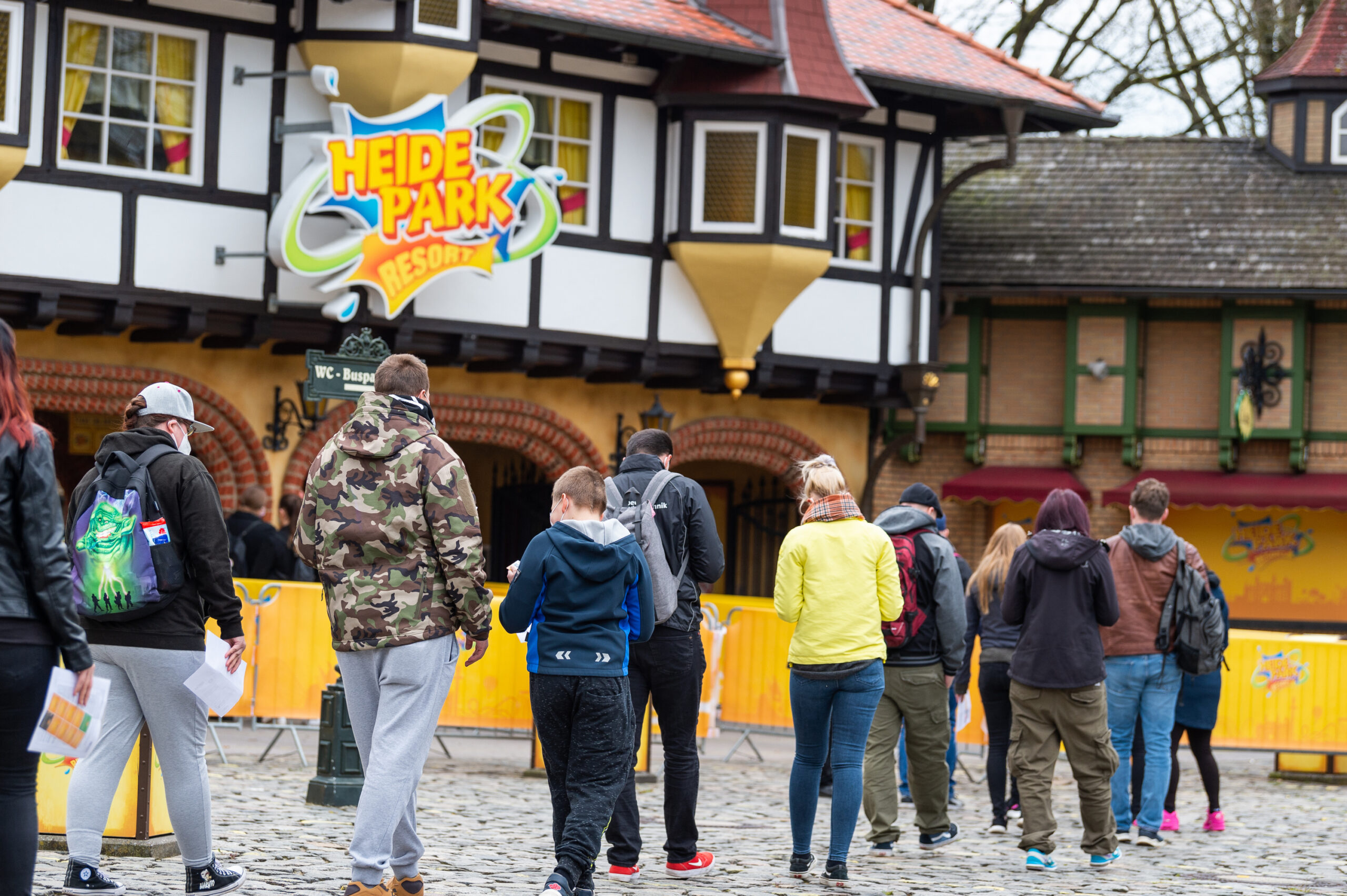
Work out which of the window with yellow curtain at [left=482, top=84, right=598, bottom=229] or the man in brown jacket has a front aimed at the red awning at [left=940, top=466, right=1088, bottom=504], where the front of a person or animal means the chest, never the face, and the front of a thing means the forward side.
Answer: the man in brown jacket

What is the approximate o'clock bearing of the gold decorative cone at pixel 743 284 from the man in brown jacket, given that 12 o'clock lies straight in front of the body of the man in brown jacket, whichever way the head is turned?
The gold decorative cone is roughly at 11 o'clock from the man in brown jacket.

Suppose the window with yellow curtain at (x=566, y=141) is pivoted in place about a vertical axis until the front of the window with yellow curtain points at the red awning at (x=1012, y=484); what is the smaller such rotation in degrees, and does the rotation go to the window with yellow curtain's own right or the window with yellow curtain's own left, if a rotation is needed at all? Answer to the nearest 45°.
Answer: approximately 135° to the window with yellow curtain's own left

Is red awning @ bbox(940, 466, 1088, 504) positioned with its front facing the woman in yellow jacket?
yes

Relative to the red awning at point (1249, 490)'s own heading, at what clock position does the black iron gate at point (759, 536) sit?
The black iron gate is roughly at 3 o'clock from the red awning.

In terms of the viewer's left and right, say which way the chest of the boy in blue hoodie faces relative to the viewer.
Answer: facing away from the viewer

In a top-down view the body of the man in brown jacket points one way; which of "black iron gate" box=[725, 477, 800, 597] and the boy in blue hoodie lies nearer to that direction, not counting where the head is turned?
the black iron gate

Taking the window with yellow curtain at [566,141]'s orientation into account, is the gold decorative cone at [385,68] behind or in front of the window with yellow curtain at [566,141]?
in front

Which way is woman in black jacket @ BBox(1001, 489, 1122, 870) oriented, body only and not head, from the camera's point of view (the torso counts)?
away from the camera

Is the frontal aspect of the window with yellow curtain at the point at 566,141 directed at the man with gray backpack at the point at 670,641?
yes

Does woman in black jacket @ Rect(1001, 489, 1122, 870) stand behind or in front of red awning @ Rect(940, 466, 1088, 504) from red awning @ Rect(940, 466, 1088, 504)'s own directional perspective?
in front

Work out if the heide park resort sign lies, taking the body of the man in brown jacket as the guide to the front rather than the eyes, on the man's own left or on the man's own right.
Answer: on the man's own left

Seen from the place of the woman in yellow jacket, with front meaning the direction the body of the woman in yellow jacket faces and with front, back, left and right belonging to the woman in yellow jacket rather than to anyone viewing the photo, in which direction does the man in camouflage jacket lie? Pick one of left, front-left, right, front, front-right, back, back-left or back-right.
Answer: back-left

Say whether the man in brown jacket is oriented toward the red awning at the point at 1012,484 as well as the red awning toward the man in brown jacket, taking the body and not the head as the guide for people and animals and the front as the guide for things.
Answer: yes

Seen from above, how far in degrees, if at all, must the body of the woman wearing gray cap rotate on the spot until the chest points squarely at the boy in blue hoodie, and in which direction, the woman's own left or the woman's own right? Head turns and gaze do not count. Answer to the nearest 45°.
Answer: approximately 45° to the woman's own right

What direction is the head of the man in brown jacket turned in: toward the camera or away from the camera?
away from the camera

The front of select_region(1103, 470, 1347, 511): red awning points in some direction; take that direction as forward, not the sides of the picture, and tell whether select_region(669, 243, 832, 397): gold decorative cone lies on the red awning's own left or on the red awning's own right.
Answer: on the red awning's own right
